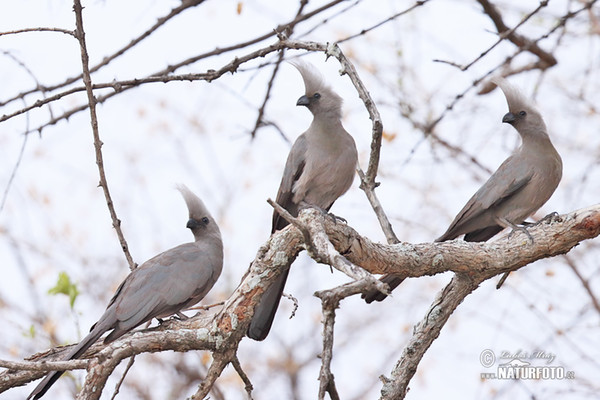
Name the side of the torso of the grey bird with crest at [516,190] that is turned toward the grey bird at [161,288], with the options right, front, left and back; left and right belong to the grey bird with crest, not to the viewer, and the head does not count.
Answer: back

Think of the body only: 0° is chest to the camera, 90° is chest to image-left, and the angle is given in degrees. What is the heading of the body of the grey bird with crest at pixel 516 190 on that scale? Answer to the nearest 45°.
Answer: approximately 270°

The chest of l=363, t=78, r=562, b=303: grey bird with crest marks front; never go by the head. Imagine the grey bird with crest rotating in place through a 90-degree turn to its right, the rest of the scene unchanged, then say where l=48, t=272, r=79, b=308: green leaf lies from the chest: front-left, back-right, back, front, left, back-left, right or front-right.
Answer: right

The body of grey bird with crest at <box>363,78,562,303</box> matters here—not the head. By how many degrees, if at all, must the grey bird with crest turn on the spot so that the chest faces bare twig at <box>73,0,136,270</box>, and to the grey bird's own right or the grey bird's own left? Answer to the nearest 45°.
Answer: approximately 135° to the grey bird's own right
